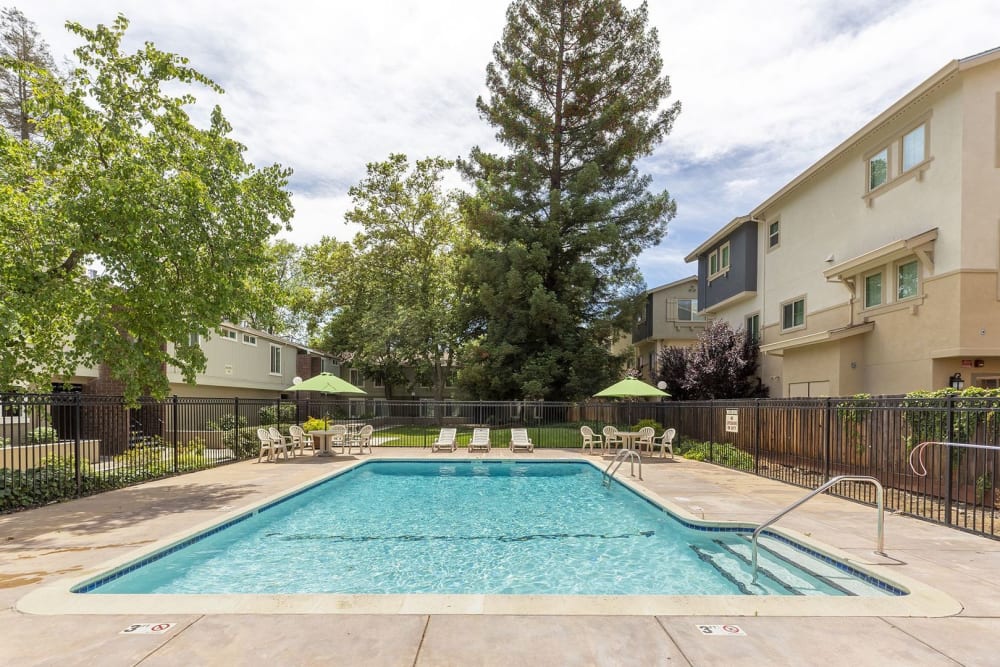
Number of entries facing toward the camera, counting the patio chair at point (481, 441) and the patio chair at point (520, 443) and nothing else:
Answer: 2

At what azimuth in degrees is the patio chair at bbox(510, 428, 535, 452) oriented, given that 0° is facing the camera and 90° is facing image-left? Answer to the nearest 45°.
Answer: approximately 0°

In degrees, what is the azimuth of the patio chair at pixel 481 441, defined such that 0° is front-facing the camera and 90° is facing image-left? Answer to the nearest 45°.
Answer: approximately 0°
